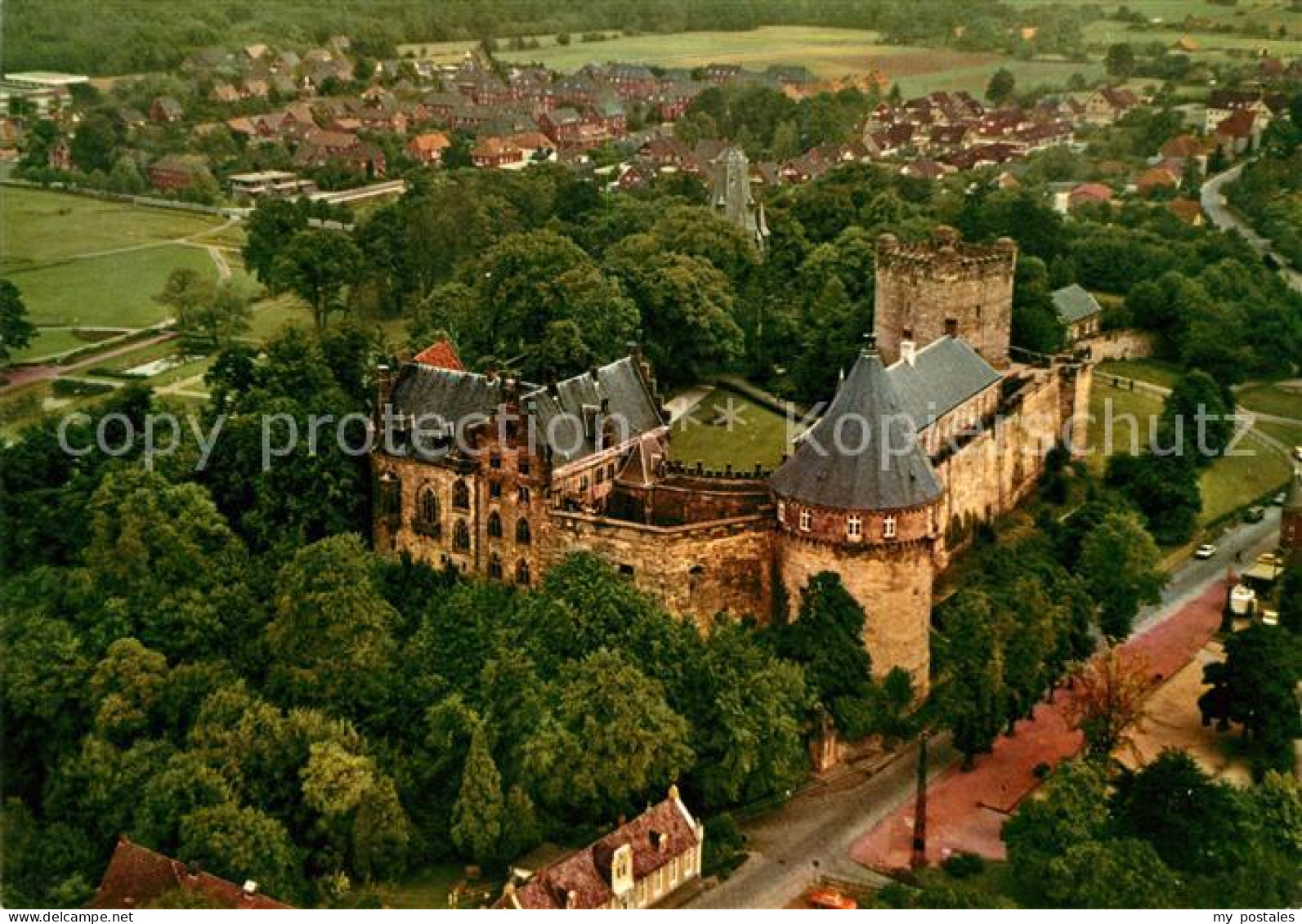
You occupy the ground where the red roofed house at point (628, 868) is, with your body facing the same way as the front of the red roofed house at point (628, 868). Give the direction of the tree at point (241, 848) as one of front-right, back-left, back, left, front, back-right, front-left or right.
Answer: back-right

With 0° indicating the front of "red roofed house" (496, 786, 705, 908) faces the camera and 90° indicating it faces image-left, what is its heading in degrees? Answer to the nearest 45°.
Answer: approximately 315°

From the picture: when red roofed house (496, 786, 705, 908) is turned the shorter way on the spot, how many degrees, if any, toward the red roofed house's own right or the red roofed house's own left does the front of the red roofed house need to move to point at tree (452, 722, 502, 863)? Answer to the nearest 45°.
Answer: approximately 180°

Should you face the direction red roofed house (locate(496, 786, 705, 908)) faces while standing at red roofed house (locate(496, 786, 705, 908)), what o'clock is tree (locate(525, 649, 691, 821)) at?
The tree is roughly at 7 o'clock from the red roofed house.
